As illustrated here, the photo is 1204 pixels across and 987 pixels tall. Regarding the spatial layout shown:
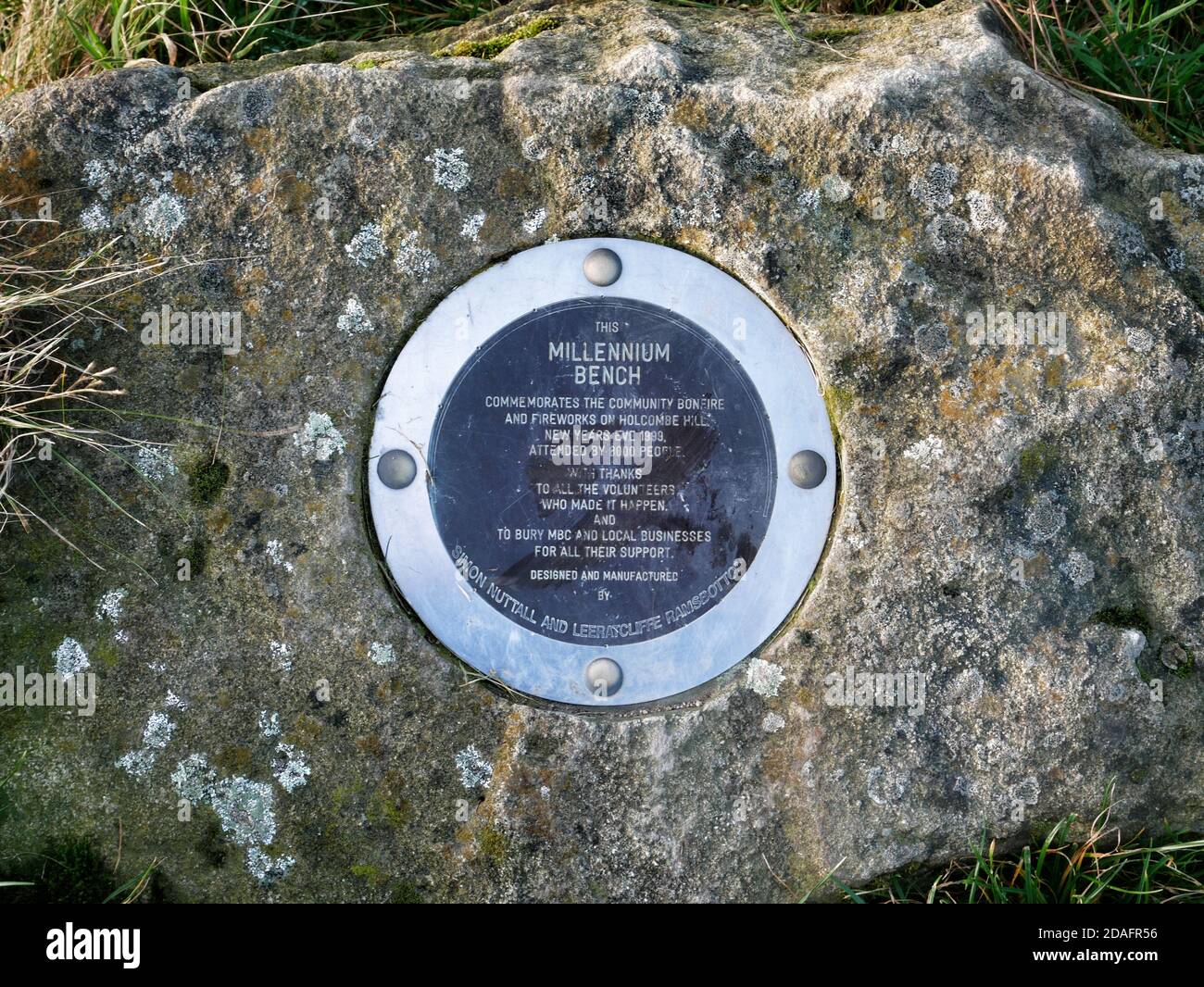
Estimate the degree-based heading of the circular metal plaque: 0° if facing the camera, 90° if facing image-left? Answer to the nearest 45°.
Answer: approximately 0°
